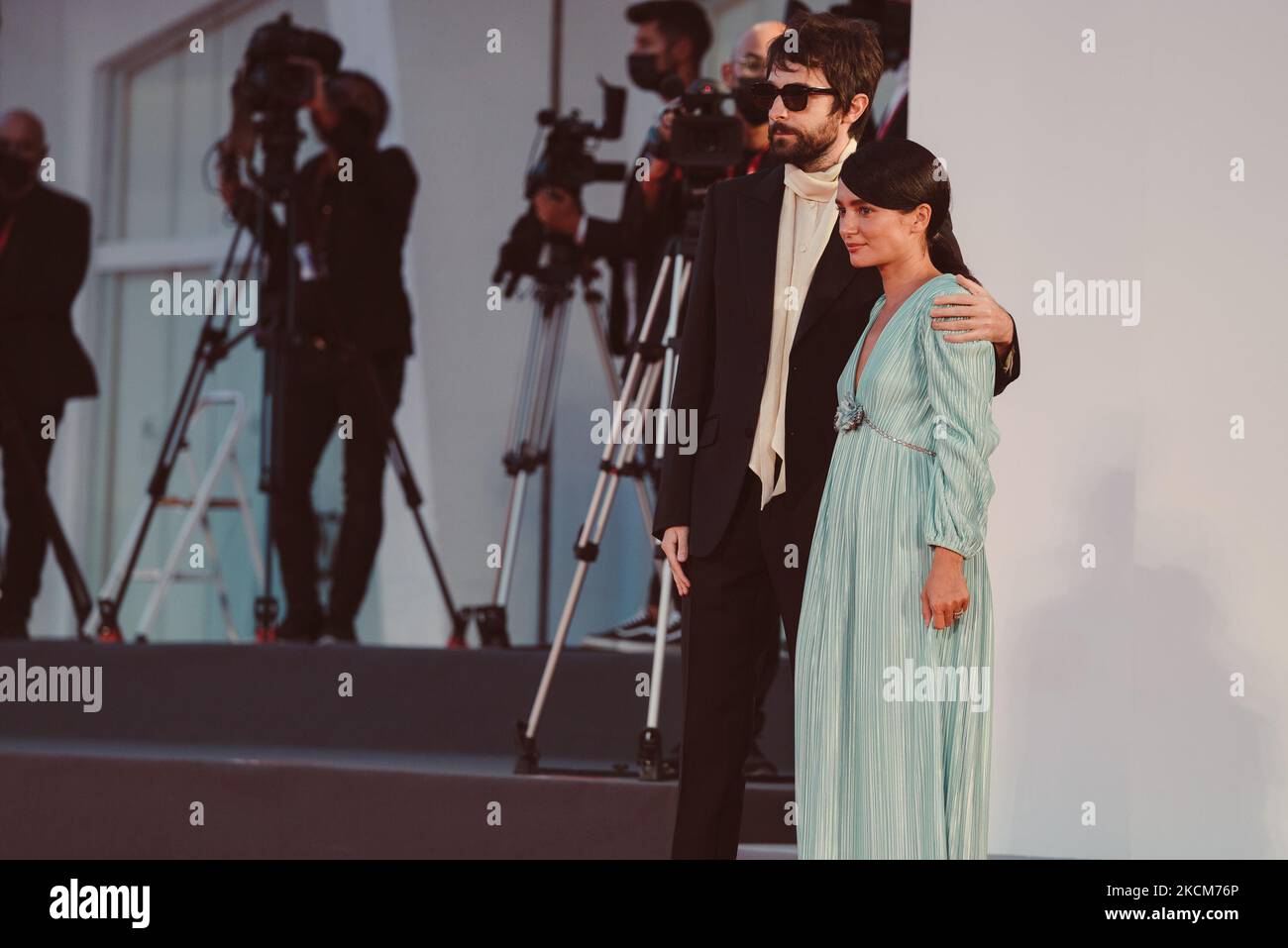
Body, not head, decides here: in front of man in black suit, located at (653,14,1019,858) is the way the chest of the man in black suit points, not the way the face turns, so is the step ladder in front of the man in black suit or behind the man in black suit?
behind

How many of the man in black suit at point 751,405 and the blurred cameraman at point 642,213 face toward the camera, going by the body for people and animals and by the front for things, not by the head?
1

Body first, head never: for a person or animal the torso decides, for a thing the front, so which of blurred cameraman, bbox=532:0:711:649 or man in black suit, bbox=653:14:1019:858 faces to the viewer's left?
the blurred cameraman

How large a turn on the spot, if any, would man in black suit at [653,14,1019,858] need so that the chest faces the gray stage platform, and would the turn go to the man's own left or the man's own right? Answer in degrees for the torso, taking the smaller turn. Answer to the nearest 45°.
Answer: approximately 135° to the man's own right

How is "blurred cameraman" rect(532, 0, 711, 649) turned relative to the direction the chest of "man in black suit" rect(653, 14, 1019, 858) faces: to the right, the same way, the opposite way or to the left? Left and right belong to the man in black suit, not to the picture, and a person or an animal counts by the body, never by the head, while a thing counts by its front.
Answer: to the right

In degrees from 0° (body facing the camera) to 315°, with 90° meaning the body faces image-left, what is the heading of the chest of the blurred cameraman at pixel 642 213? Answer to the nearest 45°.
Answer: approximately 90°

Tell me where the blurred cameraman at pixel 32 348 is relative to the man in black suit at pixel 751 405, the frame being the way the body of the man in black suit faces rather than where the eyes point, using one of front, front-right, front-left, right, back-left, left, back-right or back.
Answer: back-right

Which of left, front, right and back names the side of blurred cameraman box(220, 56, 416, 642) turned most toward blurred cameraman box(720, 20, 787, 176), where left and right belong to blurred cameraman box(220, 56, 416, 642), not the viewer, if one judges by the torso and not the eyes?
left

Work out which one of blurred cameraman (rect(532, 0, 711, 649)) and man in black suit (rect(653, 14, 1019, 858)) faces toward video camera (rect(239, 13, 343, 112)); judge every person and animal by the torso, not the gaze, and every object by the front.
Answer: the blurred cameraman

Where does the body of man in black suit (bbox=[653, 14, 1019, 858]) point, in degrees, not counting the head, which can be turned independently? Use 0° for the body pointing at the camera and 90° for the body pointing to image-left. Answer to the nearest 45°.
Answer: approximately 0°
